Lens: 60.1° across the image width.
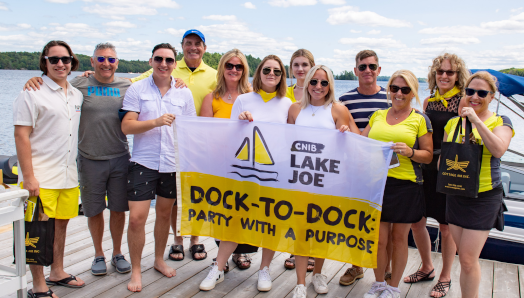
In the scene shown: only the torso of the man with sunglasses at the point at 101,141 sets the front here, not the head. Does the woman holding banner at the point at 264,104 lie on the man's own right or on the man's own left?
on the man's own left

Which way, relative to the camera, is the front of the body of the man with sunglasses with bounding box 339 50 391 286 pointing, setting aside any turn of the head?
toward the camera

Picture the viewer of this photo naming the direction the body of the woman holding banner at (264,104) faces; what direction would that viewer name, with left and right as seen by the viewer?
facing the viewer

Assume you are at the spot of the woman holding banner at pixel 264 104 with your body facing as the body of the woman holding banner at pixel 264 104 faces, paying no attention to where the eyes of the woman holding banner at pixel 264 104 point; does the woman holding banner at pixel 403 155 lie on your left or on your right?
on your left

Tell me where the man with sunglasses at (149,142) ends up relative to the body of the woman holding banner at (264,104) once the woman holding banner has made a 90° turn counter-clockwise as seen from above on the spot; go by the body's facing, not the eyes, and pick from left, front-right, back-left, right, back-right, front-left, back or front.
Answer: back

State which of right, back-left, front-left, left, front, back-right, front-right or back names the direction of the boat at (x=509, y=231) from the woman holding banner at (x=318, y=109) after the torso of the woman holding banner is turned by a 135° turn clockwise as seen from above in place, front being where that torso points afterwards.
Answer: right
